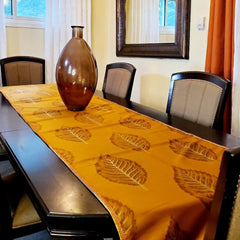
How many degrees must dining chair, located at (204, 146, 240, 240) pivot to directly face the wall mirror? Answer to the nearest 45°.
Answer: approximately 45° to its right

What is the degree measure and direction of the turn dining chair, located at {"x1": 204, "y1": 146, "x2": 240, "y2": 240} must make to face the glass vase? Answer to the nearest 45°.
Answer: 0° — it already faces it

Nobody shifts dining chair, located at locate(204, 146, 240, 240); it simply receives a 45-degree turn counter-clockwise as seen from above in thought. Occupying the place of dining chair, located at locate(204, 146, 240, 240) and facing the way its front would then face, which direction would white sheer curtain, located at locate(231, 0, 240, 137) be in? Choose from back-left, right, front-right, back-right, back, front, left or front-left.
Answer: right

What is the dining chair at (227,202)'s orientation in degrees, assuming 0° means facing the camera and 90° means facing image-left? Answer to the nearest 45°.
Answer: approximately 135°

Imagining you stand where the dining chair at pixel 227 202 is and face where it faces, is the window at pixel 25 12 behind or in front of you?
in front
